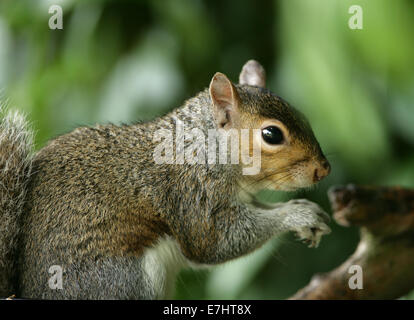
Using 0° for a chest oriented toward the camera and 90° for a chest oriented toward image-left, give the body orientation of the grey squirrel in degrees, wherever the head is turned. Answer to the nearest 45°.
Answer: approximately 270°
